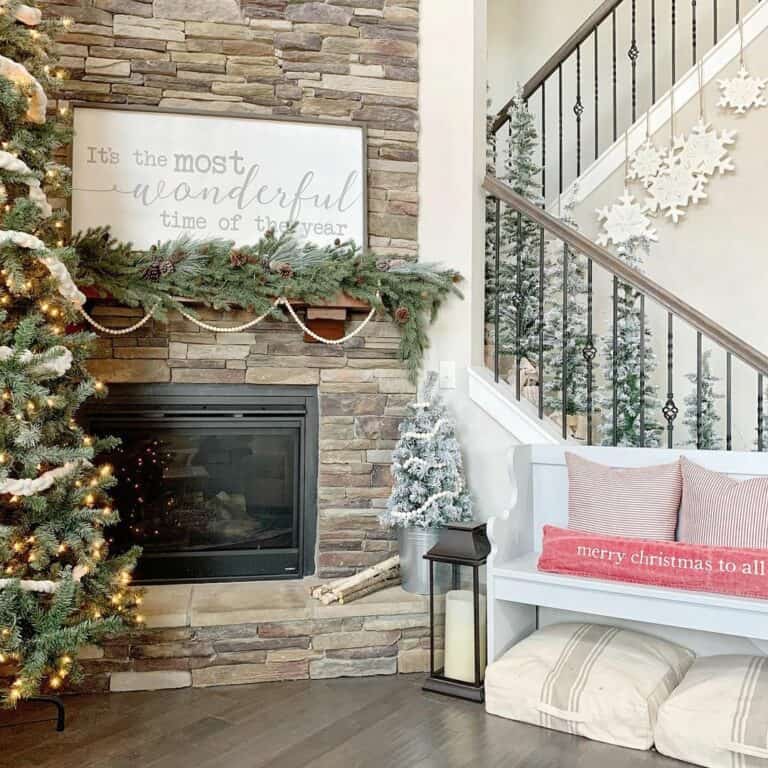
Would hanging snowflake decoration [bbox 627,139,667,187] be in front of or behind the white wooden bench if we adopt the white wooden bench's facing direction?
behind

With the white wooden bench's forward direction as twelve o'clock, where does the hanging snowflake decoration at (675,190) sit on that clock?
The hanging snowflake decoration is roughly at 5 o'clock from the white wooden bench.

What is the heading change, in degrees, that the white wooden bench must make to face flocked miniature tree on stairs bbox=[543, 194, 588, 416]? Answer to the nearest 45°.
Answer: approximately 135° to its right

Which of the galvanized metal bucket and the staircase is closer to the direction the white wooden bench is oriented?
the galvanized metal bucket

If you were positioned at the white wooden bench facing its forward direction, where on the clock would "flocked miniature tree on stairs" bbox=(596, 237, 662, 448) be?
The flocked miniature tree on stairs is roughly at 5 o'clock from the white wooden bench.

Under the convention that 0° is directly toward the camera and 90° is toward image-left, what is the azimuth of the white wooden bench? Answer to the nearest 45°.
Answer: approximately 45°

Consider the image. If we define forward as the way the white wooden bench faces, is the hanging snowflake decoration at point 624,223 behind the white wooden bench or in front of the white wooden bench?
behind
